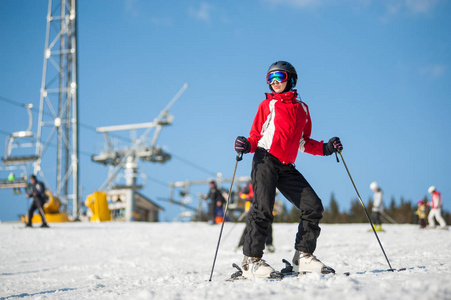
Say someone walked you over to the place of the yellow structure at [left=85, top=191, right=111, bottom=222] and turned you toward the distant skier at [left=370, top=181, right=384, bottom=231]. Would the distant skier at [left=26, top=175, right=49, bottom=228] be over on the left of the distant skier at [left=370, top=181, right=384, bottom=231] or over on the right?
right

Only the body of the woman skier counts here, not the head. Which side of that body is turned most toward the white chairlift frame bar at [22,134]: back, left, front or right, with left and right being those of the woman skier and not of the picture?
back

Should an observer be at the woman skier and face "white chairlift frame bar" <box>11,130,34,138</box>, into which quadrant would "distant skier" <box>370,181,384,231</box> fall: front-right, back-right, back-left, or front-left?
front-right

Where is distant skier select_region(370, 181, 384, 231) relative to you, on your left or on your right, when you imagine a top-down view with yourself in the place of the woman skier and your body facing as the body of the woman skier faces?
on your left

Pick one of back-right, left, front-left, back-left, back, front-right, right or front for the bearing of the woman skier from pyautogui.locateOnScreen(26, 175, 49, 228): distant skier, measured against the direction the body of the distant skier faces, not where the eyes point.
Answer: left

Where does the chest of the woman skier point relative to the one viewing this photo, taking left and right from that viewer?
facing the viewer and to the right of the viewer

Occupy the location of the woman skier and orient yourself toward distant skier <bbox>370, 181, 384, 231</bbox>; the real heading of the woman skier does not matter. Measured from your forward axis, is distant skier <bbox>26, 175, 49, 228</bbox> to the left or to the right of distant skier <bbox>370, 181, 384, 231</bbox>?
left

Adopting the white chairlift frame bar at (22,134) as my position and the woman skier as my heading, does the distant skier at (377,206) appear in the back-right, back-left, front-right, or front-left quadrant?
front-left

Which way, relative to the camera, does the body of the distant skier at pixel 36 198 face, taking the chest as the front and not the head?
to the viewer's left

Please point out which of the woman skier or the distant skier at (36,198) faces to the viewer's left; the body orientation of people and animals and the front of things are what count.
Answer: the distant skier
